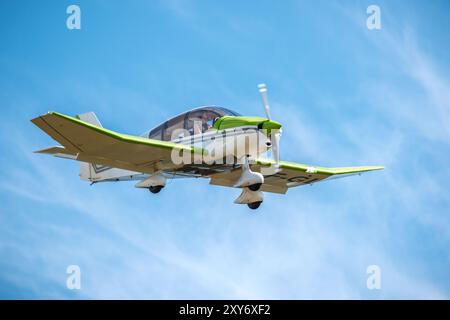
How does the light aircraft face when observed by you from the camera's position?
facing the viewer and to the right of the viewer
